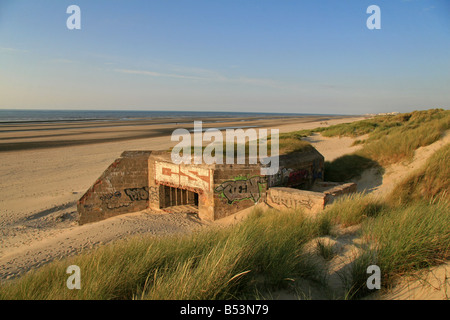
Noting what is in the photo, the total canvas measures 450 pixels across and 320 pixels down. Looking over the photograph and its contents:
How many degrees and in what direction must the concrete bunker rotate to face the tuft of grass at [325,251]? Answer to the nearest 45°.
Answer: approximately 45° to its left

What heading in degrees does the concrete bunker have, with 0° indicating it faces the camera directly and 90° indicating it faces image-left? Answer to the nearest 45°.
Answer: approximately 45°
